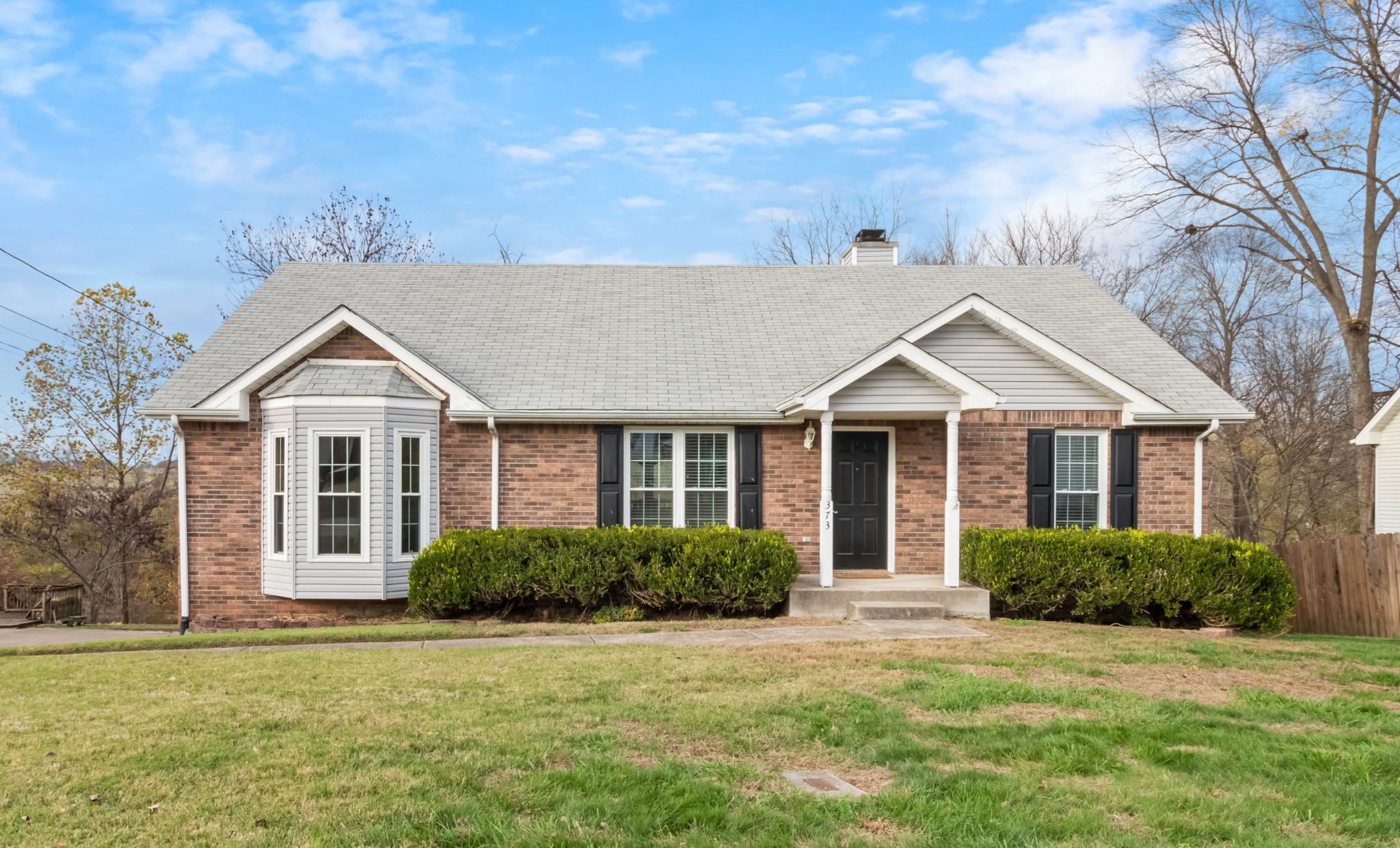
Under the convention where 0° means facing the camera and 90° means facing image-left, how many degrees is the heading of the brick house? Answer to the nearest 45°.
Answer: approximately 0°

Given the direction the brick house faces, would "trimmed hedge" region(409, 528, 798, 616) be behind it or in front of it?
in front

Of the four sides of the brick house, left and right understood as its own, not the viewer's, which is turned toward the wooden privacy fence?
left

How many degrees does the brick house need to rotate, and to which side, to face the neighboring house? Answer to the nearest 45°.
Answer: approximately 135° to its left

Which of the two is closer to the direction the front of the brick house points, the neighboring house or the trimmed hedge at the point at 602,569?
the trimmed hedge
